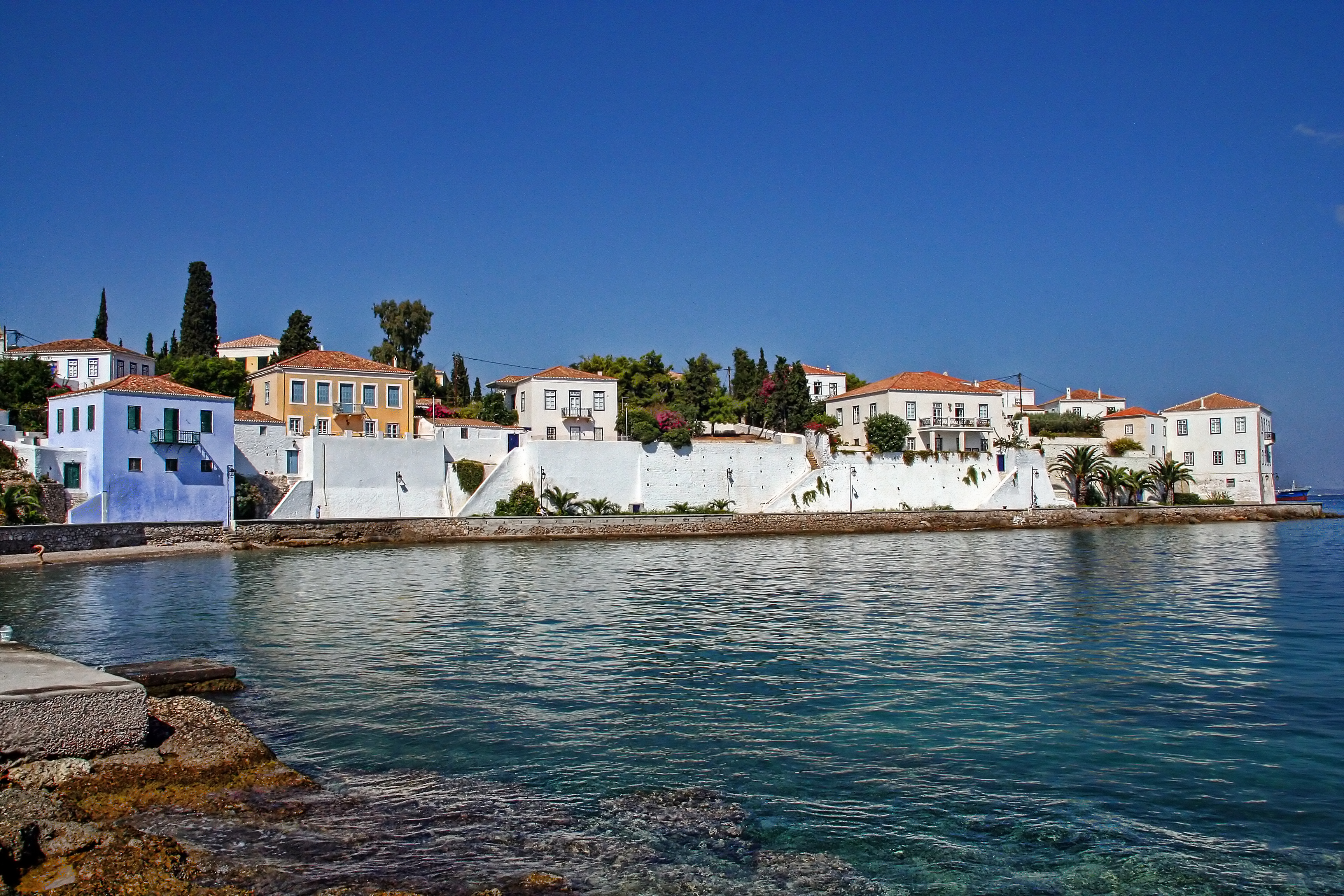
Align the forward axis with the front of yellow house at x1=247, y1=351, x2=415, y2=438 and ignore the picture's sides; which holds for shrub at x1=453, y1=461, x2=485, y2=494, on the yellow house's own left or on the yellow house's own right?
on the yellow house's own left

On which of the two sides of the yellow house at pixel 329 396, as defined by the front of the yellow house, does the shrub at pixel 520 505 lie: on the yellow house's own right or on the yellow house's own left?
on the yellow house's own left

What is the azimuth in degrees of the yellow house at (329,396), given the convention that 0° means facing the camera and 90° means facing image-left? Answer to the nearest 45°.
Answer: approximately 0°

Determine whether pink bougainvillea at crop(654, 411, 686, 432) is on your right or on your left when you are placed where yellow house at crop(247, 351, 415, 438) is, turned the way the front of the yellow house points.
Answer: on your left

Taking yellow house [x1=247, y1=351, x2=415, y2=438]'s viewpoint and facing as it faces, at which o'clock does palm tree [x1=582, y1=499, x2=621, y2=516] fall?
The palm tree is roughly at 10 o'clock from the yellow house.

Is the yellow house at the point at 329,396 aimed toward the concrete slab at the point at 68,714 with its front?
yes

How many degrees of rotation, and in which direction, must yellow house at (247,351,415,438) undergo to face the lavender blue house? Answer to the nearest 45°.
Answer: approximately 45° to its right

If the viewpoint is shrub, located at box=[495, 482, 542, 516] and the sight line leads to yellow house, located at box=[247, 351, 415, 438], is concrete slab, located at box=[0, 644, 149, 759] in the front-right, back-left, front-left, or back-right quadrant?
back-left
